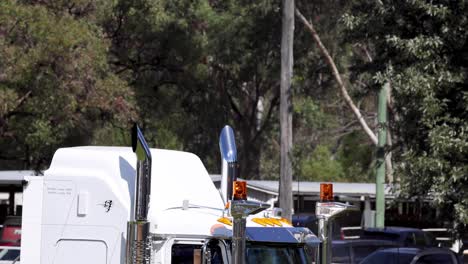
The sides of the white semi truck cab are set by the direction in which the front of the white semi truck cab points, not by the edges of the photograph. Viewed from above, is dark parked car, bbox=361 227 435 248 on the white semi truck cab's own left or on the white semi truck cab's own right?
on the white semi truck cab's own left

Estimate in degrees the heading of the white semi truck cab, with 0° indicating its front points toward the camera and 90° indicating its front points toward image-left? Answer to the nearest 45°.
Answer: approximately 315°

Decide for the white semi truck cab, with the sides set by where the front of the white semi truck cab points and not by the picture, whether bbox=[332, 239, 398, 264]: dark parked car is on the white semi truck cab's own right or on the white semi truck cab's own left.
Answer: on the white semi truck cab's own left

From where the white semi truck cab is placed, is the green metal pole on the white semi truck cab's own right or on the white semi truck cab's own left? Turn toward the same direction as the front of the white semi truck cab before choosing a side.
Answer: on the white semi truck cab's own left

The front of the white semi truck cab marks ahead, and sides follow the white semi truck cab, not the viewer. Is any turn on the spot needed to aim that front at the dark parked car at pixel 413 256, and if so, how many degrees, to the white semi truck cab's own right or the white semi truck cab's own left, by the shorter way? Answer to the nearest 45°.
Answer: approximately 90° to the white semi truck cab's own left

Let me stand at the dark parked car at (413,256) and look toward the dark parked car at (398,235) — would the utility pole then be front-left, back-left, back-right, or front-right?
front-left

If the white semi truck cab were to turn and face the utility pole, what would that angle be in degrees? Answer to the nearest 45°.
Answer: approximately 135° to its left
